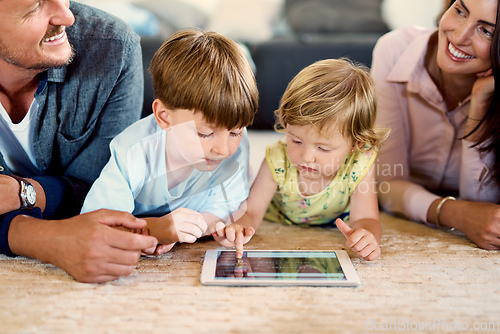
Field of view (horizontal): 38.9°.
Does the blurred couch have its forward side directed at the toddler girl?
yes

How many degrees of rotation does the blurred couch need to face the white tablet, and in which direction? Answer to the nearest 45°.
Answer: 0° — it already faces it

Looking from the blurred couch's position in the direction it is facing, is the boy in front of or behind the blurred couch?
in front

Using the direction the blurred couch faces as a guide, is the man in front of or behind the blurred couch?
in front

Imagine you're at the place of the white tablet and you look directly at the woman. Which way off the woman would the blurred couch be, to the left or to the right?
left

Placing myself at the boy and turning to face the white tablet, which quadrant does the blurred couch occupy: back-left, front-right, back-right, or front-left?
back-left

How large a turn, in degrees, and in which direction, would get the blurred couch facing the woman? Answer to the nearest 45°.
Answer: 0° — it already faces them

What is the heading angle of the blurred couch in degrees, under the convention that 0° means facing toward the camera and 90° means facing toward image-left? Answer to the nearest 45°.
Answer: approximately 0°
